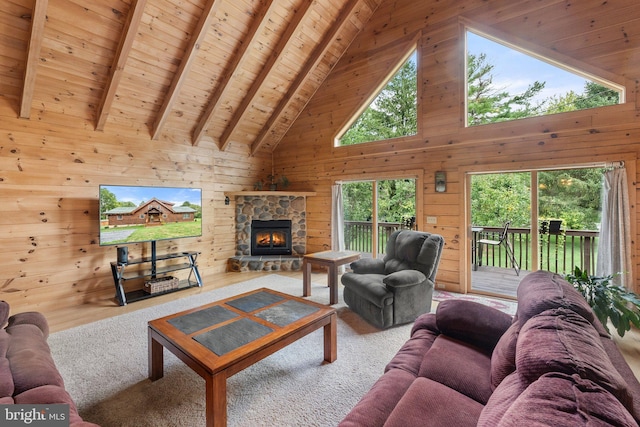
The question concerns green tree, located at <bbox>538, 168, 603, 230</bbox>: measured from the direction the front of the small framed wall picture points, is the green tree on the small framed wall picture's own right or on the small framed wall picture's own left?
on the small framed wall picture's own left

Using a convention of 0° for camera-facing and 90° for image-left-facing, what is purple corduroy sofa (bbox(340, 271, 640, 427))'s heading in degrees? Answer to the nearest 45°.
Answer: approximately 90°

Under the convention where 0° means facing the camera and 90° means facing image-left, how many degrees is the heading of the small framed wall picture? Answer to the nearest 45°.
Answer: approximately 0°

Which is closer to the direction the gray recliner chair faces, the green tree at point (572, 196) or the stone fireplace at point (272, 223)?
the stone fireplace

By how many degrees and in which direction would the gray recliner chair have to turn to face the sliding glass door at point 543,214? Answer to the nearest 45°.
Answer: approximately 180°

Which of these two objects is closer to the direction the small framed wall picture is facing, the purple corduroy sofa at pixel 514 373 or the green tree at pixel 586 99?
the purple corduroy sofa

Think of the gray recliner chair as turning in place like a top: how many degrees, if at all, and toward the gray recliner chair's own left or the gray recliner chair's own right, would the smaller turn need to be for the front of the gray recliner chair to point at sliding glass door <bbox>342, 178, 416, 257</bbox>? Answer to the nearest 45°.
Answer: approximately 135° to the gray recliner chair's own right

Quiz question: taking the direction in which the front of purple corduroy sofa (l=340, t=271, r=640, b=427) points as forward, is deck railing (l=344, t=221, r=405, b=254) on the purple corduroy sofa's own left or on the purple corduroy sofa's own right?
on the purple corduroy sofa's own right

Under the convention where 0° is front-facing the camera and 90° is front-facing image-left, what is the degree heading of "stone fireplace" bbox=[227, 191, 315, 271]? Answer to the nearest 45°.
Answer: approximately 0°

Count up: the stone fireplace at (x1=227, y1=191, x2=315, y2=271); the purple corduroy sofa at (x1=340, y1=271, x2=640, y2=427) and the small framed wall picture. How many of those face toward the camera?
2

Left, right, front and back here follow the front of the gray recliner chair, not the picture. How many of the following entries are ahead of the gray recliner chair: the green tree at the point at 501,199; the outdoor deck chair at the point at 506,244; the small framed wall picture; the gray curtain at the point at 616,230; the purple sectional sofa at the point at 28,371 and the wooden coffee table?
2
